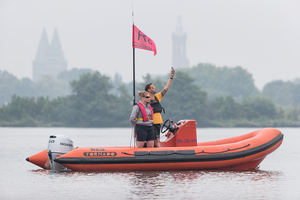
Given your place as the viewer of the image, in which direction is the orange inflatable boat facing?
facing to the right of the viewer

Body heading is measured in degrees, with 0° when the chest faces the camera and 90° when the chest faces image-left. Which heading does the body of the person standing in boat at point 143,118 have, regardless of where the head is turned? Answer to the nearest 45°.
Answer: approximately 315°
